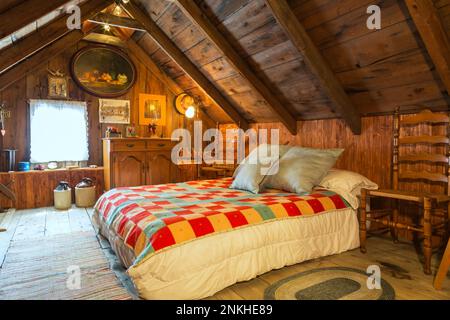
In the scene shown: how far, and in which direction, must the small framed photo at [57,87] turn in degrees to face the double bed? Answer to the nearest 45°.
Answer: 0° — it already faces it

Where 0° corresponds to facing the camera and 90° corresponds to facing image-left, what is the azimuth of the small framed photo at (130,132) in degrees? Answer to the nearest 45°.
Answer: approximately 0°

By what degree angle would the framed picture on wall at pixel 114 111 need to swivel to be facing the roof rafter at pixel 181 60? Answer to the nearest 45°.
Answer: approximately 45° to its left

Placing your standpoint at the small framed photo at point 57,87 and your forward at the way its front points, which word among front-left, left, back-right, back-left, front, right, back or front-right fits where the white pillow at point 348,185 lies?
front-left

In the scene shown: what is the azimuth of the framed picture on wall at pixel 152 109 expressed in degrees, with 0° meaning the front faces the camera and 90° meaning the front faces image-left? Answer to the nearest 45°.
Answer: approximately 0°

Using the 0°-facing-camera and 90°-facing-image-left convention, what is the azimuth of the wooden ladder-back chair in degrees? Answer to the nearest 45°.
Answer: approximately 45°
